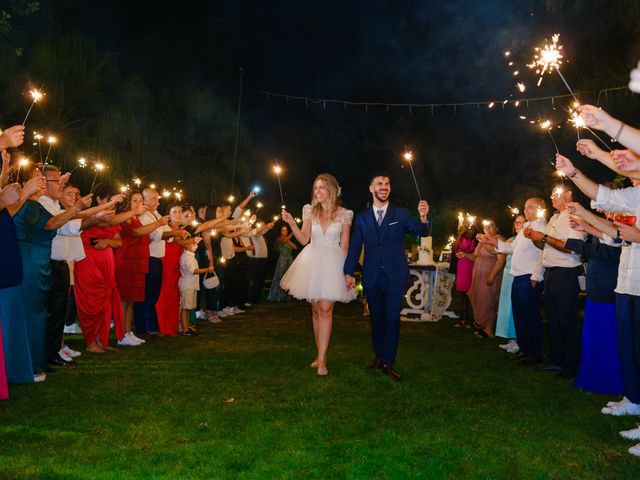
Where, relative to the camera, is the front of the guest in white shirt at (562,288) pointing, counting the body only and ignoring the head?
to the viewer's left

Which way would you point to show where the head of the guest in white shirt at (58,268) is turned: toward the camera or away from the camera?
toward the camera

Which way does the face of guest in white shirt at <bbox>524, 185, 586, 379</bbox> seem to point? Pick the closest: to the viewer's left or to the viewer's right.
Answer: to the viewer's left

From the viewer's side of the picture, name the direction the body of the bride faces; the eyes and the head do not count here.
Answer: toward the camera

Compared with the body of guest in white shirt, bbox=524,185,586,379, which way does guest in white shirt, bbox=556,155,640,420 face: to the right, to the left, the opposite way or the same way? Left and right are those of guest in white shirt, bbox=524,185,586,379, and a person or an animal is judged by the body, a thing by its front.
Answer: the same way

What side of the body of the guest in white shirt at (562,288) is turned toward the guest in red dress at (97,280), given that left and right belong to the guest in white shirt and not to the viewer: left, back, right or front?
front

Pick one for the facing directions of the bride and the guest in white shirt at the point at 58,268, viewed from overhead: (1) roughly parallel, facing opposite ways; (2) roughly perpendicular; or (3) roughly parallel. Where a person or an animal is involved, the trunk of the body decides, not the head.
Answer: roughly perpendicular

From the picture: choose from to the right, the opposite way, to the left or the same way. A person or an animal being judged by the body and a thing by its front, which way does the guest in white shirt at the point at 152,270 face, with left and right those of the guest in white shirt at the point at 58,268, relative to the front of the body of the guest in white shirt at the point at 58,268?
the same way

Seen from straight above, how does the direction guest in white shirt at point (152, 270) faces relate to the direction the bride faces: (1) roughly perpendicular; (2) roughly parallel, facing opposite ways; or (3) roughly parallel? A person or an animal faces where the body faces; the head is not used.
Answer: roughly perpendicular

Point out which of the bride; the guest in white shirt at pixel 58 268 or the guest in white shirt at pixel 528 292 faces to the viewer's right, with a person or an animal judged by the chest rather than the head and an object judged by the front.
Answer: the guest in white shirt at pixel 58 268

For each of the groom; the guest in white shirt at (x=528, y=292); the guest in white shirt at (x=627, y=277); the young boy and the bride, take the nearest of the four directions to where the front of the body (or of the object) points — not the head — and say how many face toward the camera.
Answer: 2

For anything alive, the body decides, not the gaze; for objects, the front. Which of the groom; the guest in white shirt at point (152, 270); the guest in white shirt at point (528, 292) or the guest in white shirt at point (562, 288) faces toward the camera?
the groom

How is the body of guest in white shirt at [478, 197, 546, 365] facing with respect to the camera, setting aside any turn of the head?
to the viewer's left

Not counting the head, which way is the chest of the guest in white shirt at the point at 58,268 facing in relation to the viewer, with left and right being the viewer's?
facing to the right of the viewer

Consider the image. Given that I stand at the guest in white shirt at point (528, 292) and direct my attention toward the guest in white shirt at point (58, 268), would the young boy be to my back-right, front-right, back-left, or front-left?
front-right

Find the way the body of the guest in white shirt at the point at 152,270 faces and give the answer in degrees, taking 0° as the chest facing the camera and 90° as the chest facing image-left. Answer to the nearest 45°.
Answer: approximately 270°

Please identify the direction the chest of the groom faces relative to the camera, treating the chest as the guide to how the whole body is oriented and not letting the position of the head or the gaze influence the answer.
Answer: toward the camera

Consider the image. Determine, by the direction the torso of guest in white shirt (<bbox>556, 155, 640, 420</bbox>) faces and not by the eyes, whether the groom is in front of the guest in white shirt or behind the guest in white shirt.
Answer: in front
